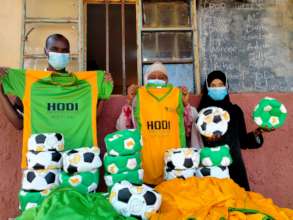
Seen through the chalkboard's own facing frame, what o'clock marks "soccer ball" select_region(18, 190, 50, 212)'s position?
The soccer ball is roughly at 1 o'clock from the chalkboard.

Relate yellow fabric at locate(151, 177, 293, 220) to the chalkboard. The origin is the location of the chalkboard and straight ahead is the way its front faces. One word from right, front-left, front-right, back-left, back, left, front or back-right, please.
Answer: front

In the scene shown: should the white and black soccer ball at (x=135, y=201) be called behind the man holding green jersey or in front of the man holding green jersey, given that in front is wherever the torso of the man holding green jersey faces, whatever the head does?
in front

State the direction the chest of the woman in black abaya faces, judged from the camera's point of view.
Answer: toward the camera

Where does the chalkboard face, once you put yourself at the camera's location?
facing the viewer

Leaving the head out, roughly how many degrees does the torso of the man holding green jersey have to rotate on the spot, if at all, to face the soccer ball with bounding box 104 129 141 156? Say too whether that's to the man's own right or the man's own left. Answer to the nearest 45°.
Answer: approximately 45° to the man's own left

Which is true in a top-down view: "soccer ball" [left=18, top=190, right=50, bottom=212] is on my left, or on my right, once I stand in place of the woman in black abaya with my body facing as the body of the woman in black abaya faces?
on my right

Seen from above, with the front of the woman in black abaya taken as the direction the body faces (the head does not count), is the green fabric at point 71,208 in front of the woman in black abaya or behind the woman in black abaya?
in front

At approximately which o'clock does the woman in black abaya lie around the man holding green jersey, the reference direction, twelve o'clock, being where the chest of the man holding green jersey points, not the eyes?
The woman in black abaya is roughly at 9 o'clock from the man holding green jersey.

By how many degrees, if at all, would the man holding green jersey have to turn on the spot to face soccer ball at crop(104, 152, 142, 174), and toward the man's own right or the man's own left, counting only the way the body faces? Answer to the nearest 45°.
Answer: approximately 45° to the man's own left

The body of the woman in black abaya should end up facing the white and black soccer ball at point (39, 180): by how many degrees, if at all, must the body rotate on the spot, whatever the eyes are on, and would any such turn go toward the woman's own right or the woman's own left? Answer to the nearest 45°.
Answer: approximately 45° to the woman's own right

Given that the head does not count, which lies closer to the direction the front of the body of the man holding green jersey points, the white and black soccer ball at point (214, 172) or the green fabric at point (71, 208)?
the green fabric

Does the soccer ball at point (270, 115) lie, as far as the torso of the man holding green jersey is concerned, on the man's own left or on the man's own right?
on the man's own left

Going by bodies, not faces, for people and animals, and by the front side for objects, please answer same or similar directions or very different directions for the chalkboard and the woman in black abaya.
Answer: same or similar directions
